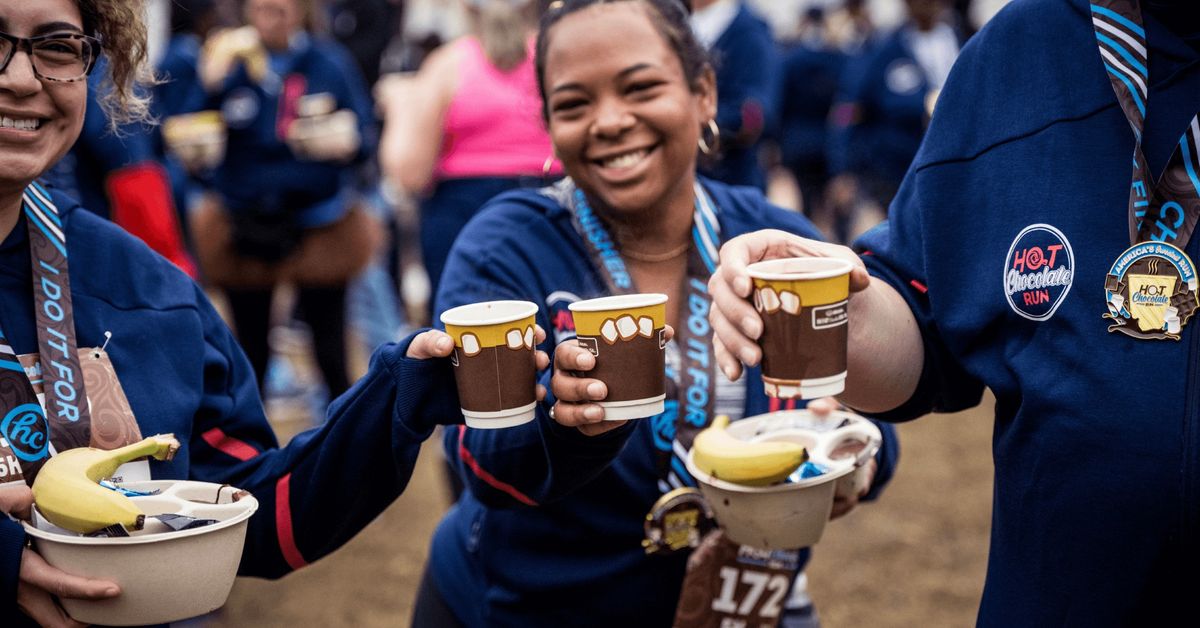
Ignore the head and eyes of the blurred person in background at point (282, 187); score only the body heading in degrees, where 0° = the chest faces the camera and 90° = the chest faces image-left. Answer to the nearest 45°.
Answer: approximately 0°

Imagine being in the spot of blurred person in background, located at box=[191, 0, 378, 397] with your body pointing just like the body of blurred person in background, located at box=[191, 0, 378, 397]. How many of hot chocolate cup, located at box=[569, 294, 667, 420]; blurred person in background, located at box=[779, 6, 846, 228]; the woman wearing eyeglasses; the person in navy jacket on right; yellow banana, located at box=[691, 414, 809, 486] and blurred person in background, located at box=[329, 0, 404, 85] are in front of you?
4

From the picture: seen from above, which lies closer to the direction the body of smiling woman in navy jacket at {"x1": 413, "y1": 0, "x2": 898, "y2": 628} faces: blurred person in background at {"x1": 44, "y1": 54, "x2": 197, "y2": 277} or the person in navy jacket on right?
the person in navy jacket on right

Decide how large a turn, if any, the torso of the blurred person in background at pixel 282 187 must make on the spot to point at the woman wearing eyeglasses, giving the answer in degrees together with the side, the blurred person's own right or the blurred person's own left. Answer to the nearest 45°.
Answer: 0° — they already face them

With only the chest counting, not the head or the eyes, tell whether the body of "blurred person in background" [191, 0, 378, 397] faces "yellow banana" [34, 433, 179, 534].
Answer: yes

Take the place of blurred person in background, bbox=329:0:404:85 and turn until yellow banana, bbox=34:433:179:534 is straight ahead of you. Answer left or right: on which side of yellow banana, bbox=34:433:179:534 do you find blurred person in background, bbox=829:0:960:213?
left

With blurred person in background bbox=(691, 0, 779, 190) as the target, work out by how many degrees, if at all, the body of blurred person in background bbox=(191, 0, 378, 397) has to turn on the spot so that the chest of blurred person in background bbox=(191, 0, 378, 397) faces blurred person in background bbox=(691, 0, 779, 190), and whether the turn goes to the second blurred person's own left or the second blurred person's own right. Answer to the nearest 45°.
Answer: approximately 90° to the second blurred person's own left
